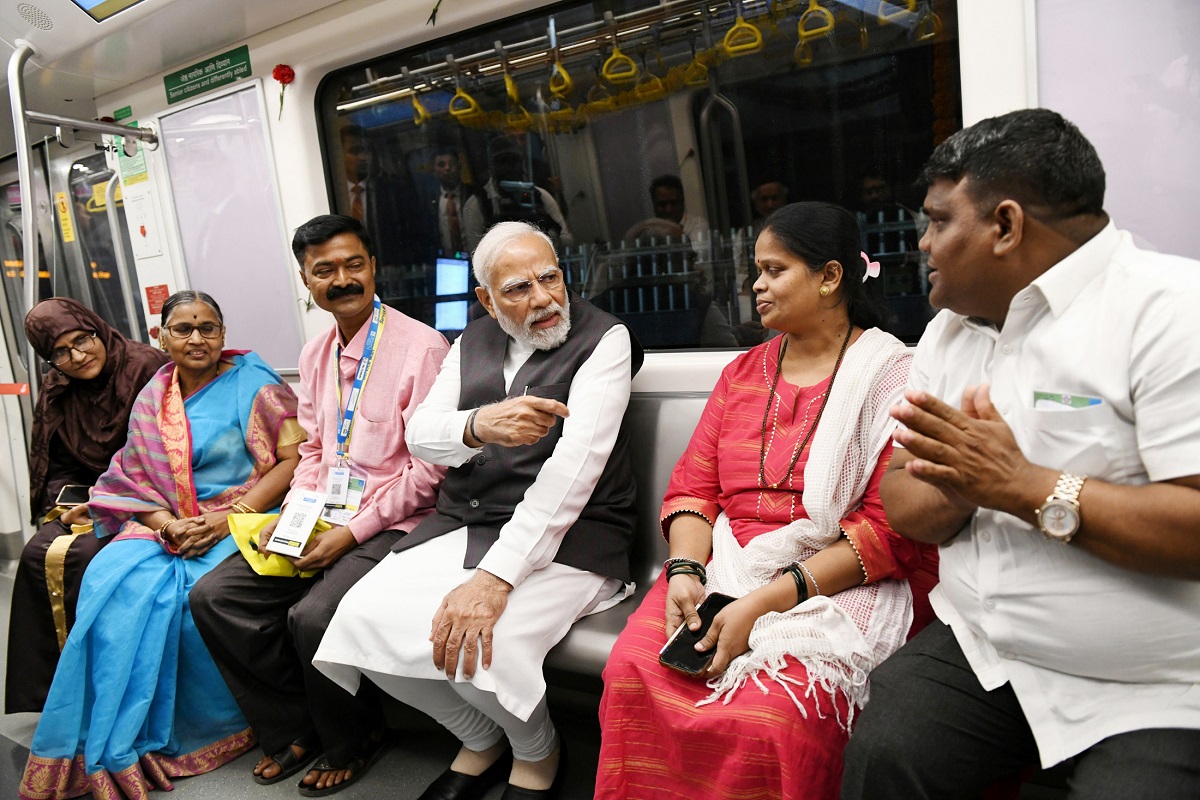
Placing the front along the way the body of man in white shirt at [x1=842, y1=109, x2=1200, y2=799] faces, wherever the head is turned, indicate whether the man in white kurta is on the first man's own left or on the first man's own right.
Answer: on the first man's own right

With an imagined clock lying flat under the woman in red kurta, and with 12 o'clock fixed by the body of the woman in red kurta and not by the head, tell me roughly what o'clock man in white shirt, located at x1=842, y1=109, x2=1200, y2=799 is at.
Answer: The man in white shirt is roughly at 9 o'clock from the woman in red kurta.

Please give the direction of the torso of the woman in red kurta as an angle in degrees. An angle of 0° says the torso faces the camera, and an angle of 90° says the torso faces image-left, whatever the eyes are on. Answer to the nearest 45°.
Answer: approximately 45°

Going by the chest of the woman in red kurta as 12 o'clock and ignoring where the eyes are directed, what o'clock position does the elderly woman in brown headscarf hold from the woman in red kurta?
The elderly woman in brown headscarf is roughly at 2 o'clock from the woman in red kurta.

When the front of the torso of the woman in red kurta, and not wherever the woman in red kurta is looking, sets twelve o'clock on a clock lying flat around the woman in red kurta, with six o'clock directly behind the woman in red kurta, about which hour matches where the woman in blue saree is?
The woman in blue saree is roughly at 2 o'clock from the woman in red kurta.
